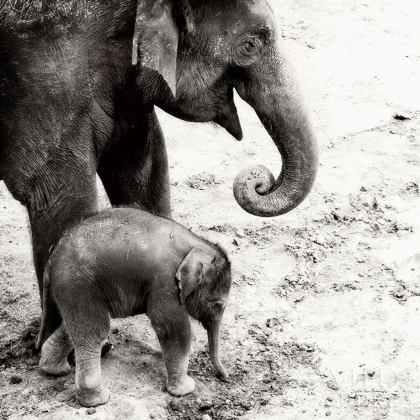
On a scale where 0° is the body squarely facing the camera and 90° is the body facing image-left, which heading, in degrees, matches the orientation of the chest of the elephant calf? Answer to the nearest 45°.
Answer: approximately 270°

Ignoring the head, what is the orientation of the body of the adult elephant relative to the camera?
to the viewer's right

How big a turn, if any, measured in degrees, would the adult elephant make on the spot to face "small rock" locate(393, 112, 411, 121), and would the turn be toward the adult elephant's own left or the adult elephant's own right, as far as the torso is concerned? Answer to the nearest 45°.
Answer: approximately 45° to the adult elephant's own left

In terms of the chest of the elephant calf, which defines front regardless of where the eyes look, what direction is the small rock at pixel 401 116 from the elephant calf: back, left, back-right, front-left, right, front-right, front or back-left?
front-left

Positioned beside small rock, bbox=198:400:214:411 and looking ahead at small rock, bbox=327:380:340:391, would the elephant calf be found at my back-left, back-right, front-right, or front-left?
back-left

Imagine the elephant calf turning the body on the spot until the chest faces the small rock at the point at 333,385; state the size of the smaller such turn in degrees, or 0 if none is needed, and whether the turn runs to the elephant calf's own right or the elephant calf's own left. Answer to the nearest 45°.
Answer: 0° — it already faces it

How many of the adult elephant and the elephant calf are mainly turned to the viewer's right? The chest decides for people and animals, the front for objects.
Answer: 2
